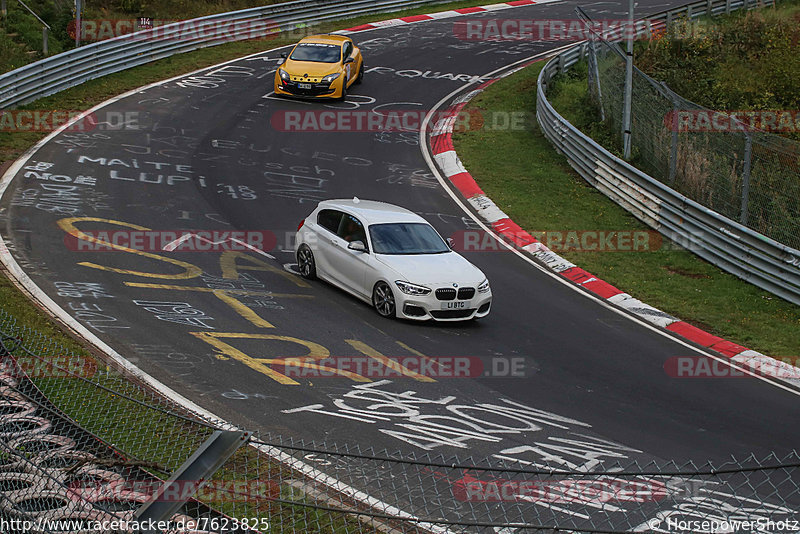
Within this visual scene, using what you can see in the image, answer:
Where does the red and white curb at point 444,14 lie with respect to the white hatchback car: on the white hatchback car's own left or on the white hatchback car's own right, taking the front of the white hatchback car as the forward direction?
on the white hatchback car's own left

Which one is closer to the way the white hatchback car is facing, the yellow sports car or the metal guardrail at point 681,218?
the metal guardrail

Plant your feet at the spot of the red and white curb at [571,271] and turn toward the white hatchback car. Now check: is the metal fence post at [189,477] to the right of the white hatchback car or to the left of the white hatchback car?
left

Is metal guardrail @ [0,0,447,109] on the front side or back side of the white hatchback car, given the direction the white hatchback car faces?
on the back side

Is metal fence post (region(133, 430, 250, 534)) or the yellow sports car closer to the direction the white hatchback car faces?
the metal fence post

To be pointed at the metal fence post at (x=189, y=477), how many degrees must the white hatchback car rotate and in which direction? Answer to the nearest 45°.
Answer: approximately 45° to its right

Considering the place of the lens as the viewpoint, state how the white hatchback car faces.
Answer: facing the viewer and to the right of the viewer

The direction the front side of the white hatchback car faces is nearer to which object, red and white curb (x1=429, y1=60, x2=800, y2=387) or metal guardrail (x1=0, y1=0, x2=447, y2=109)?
the red and white curb

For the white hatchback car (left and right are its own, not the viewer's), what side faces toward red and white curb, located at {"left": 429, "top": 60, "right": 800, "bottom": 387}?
left

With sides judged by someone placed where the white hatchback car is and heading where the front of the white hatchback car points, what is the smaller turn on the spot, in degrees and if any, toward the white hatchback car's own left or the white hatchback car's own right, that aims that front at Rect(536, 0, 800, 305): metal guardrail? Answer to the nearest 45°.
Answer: approximately 90° to the white hatchback car's own left

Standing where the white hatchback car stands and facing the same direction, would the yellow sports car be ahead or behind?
behind

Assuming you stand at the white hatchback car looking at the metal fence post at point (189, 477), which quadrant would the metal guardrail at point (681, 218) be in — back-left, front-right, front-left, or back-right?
back-left
